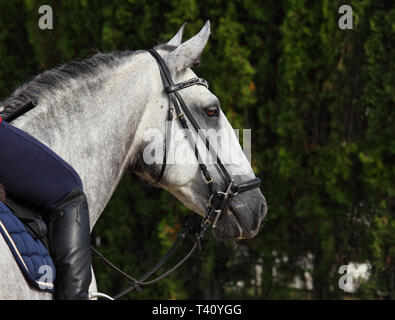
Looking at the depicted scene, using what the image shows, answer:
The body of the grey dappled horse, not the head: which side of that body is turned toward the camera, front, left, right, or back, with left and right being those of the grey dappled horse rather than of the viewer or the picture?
right
